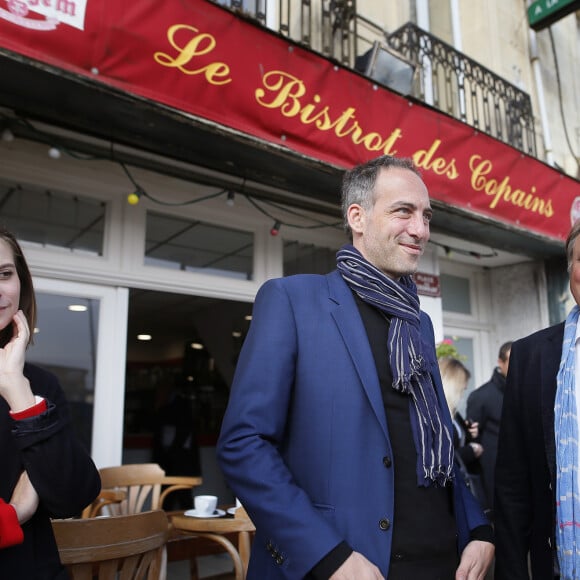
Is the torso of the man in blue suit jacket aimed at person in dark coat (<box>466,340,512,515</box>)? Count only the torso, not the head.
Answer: no

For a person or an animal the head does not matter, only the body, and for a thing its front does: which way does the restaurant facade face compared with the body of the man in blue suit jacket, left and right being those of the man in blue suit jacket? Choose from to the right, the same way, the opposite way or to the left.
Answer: the same way

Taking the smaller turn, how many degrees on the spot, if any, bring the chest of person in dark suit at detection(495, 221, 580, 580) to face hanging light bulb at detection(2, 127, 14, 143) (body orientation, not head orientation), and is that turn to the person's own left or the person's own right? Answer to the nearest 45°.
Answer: approximately 90° to the person's own right

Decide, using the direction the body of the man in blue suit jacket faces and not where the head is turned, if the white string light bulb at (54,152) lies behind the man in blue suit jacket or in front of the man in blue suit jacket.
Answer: behind

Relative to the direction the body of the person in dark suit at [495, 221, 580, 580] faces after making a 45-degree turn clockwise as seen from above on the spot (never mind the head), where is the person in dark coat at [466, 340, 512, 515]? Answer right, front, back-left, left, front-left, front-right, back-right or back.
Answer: back-right

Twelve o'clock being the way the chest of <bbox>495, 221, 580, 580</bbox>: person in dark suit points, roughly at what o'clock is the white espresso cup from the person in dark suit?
The white espresso cup is roughly at 4 o'clock from the person in dark suit.

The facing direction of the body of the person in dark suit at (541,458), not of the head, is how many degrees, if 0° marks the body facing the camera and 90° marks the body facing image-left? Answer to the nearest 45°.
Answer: approximately 0°

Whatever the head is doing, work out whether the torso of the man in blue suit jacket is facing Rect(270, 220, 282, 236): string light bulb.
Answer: no

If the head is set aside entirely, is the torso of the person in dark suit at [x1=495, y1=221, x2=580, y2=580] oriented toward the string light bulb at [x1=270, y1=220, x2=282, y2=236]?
no

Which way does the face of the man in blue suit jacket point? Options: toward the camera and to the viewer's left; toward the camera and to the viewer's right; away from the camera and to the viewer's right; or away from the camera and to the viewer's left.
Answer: toward the camera and to the viewer's right

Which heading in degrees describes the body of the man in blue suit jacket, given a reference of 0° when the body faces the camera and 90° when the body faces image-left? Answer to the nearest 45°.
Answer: approximately 315°
